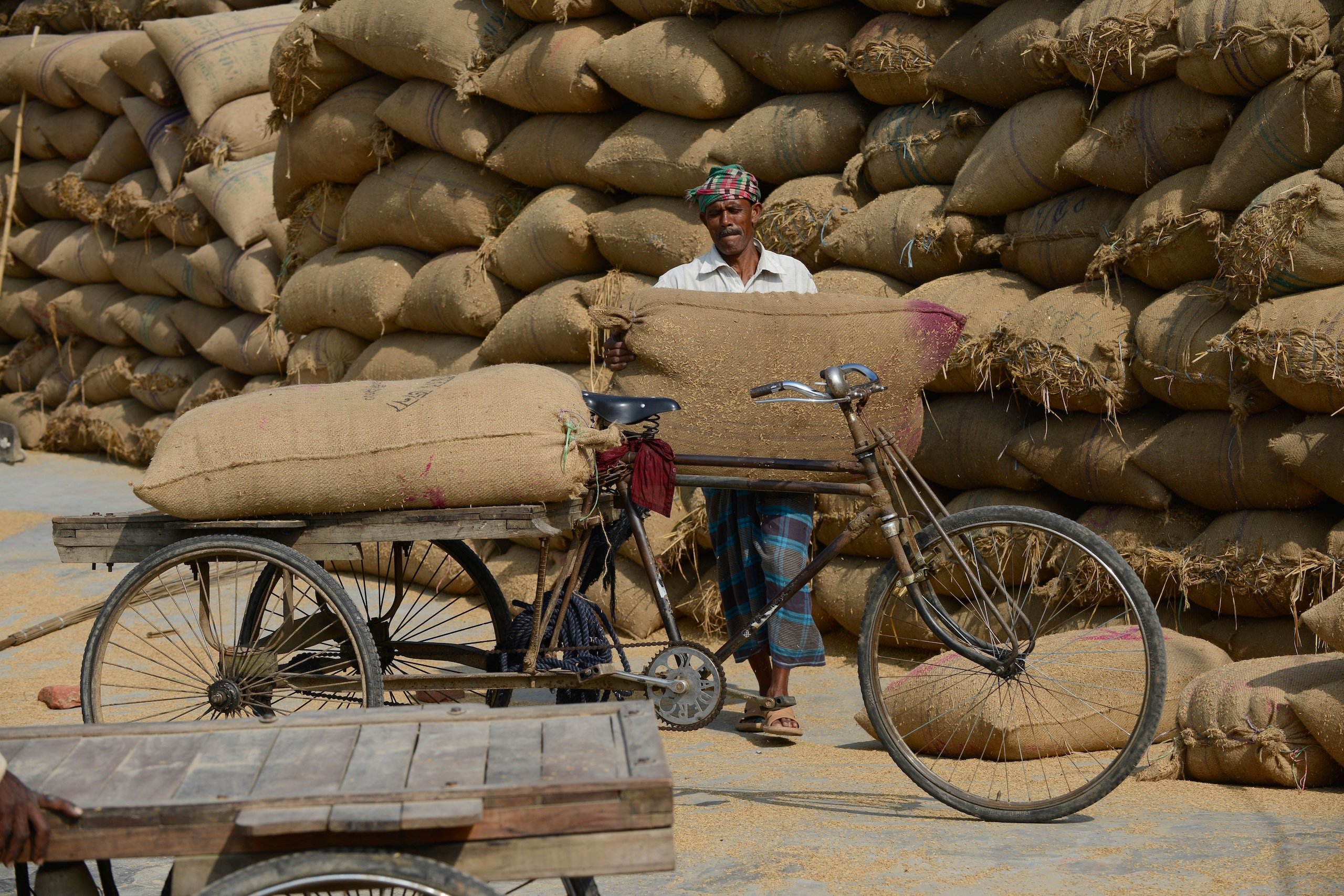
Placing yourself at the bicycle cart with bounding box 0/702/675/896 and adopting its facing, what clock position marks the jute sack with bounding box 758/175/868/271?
The jute sack is roughly at 4 o'clock from the bicycle cart.

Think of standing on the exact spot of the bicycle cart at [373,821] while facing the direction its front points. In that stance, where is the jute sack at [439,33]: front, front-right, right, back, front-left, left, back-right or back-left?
right

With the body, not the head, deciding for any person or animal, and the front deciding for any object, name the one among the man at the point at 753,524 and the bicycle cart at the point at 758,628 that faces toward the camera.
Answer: the man

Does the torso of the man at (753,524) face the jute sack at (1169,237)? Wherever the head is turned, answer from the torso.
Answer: no

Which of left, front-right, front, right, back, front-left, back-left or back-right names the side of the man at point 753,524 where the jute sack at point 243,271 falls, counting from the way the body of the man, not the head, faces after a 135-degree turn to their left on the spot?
left

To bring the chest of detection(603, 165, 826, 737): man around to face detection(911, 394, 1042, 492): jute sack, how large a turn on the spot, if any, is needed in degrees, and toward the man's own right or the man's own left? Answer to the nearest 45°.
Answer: approximately 135° to the man's own left

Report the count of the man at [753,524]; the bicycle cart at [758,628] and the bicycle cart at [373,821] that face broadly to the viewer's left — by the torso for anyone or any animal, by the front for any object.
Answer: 1

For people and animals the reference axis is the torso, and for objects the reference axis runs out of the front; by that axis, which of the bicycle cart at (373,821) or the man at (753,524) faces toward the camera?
the man

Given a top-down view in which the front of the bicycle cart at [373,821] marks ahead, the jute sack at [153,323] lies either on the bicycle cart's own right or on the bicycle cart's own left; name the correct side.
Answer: on the bicycle cart's own right

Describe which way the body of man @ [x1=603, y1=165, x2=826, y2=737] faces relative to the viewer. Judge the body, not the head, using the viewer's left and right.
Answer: facing the viewer

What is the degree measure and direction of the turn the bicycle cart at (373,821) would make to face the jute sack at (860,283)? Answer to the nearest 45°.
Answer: approximately 135° to its right

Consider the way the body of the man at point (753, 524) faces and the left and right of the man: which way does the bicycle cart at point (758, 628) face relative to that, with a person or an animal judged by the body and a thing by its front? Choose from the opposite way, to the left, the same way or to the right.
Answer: to the left

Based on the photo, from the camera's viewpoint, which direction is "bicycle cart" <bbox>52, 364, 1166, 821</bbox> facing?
to the viewer's right

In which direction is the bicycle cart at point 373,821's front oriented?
to the viewer's left

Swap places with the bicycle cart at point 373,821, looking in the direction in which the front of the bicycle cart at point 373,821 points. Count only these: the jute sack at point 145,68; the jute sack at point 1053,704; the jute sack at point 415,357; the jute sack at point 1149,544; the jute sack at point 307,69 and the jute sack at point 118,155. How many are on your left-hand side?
0

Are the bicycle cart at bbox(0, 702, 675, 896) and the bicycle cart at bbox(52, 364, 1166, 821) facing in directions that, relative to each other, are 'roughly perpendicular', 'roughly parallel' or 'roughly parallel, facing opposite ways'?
roughly parallel, facing opposite ways

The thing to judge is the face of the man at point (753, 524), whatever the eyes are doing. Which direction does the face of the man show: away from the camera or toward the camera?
toward the camera

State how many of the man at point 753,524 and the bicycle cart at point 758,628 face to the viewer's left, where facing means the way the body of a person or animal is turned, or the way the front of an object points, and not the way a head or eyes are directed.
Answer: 0

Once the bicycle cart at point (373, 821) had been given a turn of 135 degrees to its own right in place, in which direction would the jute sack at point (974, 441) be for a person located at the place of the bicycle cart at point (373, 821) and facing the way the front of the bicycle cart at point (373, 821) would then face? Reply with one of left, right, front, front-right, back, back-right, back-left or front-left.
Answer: front

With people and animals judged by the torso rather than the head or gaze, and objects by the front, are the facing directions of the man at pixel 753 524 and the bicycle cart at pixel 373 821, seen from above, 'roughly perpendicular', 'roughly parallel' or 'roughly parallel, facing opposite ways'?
roughly perpendicular
